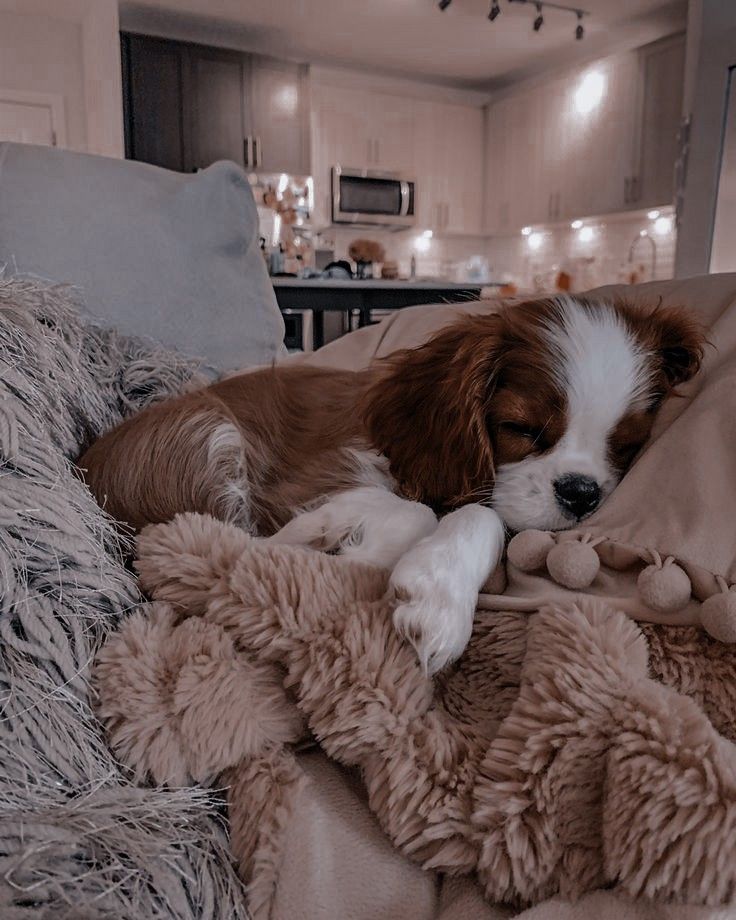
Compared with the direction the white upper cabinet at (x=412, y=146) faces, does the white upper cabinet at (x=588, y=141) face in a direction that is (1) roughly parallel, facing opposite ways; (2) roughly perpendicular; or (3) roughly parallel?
roughly perpendicular

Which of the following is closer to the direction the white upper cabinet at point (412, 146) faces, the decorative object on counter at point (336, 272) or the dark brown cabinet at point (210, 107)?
the decorative object on counter

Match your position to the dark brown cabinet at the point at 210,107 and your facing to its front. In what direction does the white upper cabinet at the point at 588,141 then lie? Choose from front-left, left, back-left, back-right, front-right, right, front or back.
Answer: front-left

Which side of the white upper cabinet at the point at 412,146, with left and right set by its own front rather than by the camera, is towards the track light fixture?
front

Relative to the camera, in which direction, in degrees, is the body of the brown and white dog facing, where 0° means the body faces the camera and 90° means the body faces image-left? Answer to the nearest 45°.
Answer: approximately 315°

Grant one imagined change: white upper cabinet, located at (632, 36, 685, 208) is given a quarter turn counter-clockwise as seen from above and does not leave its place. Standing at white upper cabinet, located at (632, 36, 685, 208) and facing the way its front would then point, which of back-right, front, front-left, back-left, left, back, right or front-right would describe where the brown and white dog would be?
front-right

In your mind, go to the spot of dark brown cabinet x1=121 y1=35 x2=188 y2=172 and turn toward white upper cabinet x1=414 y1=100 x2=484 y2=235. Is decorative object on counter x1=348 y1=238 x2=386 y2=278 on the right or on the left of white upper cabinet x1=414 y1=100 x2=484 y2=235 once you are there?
right

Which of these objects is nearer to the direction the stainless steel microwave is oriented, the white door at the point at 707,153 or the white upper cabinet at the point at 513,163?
the white door

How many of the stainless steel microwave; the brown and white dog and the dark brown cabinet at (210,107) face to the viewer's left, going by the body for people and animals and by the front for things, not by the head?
0

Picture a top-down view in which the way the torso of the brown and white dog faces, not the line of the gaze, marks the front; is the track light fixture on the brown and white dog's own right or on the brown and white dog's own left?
on the brown and white dog's own left

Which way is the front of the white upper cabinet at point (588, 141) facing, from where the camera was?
facing the viewer and to the left of the viewer

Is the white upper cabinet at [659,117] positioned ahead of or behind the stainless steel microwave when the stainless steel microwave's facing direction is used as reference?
ahead
